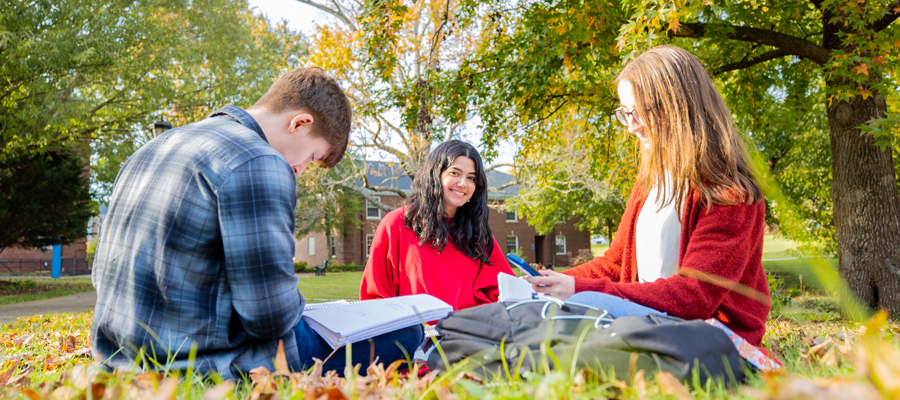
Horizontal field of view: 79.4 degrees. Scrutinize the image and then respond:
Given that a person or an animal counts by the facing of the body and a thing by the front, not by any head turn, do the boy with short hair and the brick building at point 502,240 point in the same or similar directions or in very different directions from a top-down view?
very different directions

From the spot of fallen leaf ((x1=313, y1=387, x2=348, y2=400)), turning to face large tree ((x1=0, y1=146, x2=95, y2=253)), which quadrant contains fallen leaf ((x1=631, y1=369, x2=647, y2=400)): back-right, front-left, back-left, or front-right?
back-right

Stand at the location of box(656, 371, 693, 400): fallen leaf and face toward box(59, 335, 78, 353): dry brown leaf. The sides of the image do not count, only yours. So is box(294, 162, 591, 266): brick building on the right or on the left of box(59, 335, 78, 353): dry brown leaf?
right

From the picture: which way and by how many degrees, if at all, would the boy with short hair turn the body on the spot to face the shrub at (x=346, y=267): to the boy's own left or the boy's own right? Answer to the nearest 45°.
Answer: approximately 45° to the boy's own left

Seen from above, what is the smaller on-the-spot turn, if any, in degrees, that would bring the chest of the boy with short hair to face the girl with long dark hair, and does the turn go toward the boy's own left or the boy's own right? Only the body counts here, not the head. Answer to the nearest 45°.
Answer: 0° — they already face them

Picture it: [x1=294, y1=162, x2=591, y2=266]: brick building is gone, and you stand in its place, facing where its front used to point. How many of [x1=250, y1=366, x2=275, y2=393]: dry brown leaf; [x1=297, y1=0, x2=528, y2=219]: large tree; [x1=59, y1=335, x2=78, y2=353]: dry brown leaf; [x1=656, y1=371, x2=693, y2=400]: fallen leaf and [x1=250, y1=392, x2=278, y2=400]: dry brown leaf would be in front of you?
5

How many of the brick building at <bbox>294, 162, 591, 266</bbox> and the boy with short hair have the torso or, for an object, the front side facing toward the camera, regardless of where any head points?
1

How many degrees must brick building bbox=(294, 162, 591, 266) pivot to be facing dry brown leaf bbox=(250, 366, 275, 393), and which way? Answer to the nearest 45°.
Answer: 0° — it already faces it

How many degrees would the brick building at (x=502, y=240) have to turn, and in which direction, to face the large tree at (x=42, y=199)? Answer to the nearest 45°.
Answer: approximately 45° to its right

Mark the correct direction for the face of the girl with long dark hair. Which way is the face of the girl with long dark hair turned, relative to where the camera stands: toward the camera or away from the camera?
toward the camera

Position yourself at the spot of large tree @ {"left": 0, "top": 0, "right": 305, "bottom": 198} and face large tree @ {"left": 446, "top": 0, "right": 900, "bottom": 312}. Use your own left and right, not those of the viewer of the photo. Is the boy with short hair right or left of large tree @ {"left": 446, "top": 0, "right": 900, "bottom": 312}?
right

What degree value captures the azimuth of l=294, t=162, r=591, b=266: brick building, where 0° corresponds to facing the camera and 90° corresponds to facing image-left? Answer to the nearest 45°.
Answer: approximately 0°

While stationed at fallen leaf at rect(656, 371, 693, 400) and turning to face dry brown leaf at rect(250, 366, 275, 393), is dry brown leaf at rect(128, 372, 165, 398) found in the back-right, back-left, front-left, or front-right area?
front-left

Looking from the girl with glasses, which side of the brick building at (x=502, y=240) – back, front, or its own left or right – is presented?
front

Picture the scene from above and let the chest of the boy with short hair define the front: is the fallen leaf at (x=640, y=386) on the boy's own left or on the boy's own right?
on the boy's own right

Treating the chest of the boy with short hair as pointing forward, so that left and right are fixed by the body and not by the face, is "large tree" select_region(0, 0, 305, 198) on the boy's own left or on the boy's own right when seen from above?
on the boy's own left

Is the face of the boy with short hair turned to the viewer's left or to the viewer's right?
to the viewer's right

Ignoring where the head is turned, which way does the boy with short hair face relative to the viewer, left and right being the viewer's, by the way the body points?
facing away from the viewer and to the right of the viewer

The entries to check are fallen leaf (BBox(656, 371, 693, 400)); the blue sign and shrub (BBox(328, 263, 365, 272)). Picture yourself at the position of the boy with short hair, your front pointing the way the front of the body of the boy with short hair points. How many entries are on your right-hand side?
1
